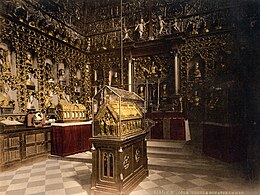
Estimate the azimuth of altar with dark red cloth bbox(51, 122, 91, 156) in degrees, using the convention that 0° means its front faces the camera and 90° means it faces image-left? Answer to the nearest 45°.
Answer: approximately 315°

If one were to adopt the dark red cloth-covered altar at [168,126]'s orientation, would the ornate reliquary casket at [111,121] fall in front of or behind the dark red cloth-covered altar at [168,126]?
in front

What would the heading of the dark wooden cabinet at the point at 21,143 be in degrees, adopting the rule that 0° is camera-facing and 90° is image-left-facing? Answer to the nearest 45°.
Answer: approximately 315°

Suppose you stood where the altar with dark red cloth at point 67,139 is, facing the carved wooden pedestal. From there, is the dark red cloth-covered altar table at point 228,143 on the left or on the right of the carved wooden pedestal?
left

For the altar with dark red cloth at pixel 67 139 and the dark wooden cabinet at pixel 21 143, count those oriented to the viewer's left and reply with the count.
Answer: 0

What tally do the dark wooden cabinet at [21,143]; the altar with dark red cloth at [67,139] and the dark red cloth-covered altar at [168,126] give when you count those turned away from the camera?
0

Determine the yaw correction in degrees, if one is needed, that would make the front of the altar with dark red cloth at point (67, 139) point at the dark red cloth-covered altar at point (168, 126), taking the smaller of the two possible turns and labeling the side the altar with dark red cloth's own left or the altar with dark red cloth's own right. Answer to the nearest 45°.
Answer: approximately 45° to the altar with dark red cloth's own left

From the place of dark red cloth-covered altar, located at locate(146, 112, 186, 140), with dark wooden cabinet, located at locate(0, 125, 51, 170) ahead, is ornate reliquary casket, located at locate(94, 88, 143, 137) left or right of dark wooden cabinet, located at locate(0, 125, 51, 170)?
left

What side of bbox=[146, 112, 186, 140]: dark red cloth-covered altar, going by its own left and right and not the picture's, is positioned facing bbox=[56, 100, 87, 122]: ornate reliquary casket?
right

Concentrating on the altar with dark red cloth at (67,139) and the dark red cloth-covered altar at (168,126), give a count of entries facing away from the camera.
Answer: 0

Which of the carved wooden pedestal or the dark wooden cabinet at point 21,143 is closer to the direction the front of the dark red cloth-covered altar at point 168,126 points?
the carved wooden pedestal

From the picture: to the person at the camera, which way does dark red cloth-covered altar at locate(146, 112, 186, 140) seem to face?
facing the viewer
